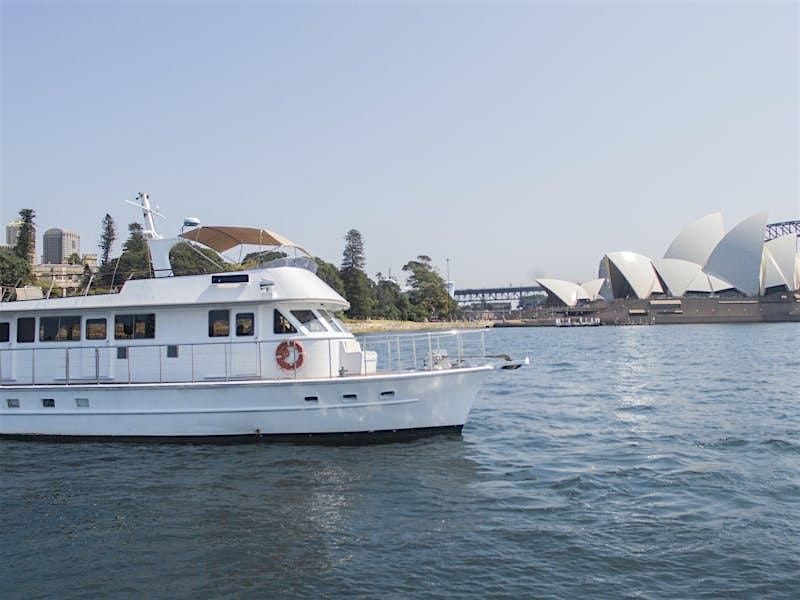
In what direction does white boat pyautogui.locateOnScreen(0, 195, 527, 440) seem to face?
to the viewer's right
